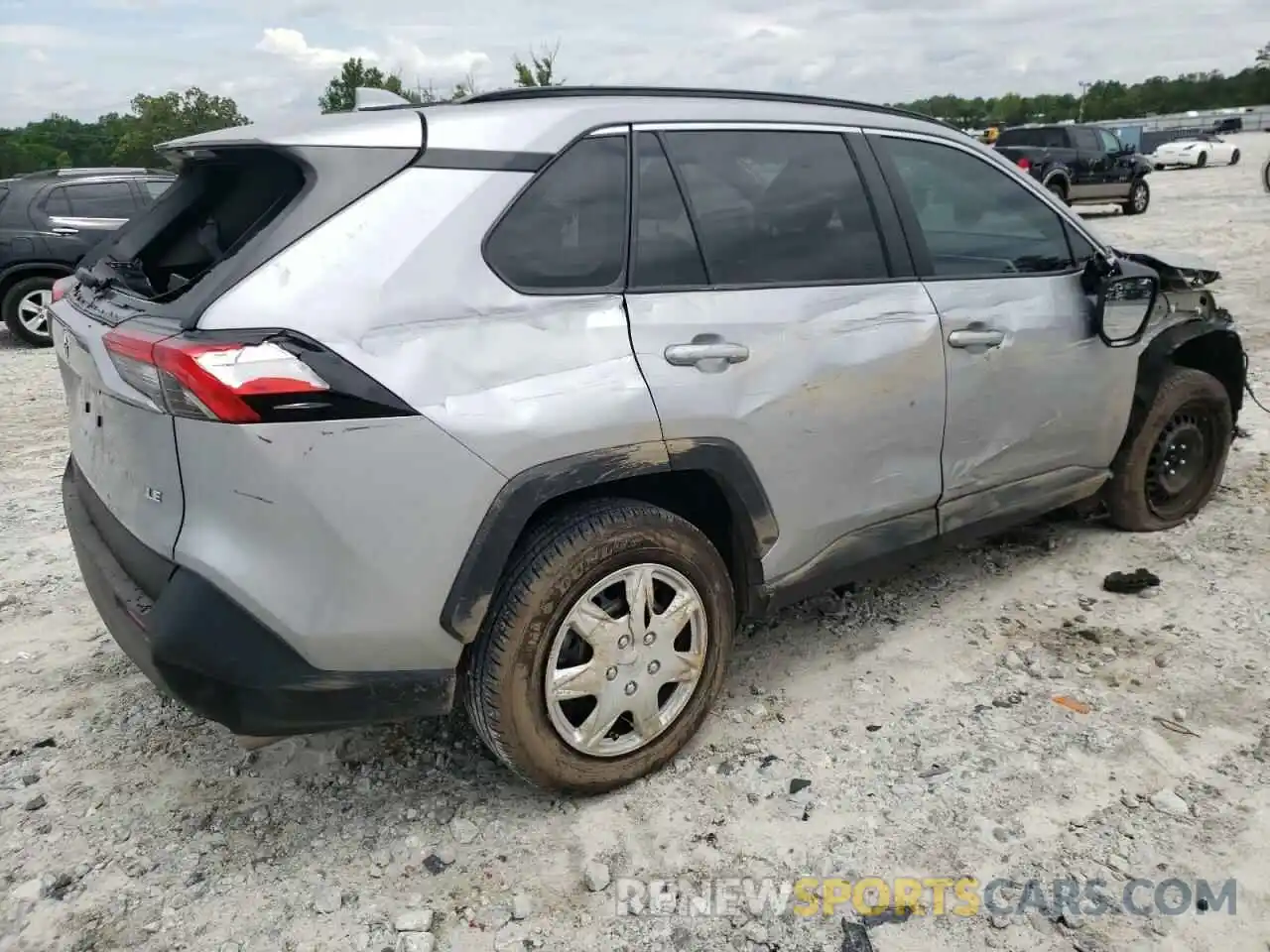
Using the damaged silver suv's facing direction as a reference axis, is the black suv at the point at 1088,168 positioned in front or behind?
in front

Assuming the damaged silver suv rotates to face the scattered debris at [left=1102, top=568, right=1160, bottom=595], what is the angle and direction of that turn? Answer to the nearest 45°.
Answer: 0° — it already faces it

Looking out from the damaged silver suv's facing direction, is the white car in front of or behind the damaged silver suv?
in front

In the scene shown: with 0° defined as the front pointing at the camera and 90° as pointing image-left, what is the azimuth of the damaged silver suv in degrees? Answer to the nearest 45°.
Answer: approximately 225°

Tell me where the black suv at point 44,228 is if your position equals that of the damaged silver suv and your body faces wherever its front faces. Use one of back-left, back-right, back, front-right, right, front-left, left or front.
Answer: left
